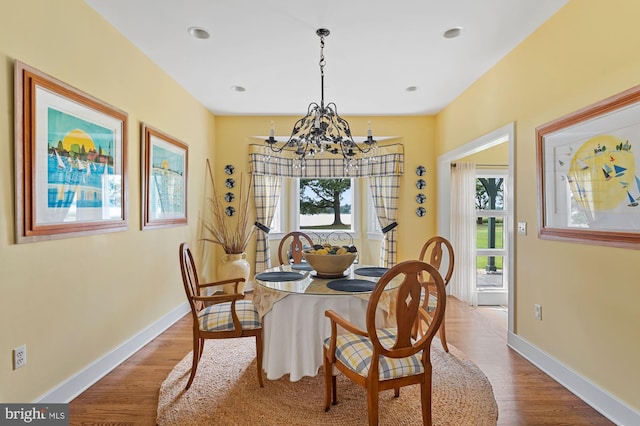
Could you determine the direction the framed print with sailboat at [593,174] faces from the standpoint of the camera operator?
facing the viewer and to the left of the viewer

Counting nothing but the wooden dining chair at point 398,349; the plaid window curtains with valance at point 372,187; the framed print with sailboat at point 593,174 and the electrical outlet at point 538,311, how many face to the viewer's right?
0

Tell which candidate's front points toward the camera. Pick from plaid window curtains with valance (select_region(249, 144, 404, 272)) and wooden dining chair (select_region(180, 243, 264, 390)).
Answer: the plaid window curtains with valance

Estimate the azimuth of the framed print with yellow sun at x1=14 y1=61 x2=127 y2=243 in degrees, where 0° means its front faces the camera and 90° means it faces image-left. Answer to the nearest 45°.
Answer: approximately 315°

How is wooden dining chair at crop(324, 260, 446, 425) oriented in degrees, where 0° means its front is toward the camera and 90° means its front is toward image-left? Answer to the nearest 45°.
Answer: approximately 135°

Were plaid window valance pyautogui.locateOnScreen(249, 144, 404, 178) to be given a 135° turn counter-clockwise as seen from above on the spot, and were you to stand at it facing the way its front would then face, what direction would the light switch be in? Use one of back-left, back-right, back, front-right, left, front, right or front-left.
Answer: right

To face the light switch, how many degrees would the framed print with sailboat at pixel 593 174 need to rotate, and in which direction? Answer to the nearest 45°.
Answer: approximately 90° to its right

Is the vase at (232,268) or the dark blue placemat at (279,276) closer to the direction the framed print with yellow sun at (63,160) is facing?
the dark blue placemat

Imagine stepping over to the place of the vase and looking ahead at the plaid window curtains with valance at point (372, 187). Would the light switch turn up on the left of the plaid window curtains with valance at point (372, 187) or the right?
right

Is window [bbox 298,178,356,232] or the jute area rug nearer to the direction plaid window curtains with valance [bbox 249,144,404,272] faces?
the jute area rug

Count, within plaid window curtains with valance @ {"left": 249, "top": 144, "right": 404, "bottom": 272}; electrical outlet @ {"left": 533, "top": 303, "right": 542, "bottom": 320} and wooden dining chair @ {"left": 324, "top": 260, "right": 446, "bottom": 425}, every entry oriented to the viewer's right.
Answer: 0

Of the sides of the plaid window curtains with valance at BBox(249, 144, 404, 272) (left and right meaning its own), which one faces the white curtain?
left

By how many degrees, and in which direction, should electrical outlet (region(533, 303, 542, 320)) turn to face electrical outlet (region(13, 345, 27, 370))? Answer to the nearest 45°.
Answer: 0° — it already faces it

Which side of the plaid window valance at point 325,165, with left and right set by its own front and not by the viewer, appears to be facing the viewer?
front

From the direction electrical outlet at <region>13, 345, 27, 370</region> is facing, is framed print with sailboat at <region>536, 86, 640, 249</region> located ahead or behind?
ahead
